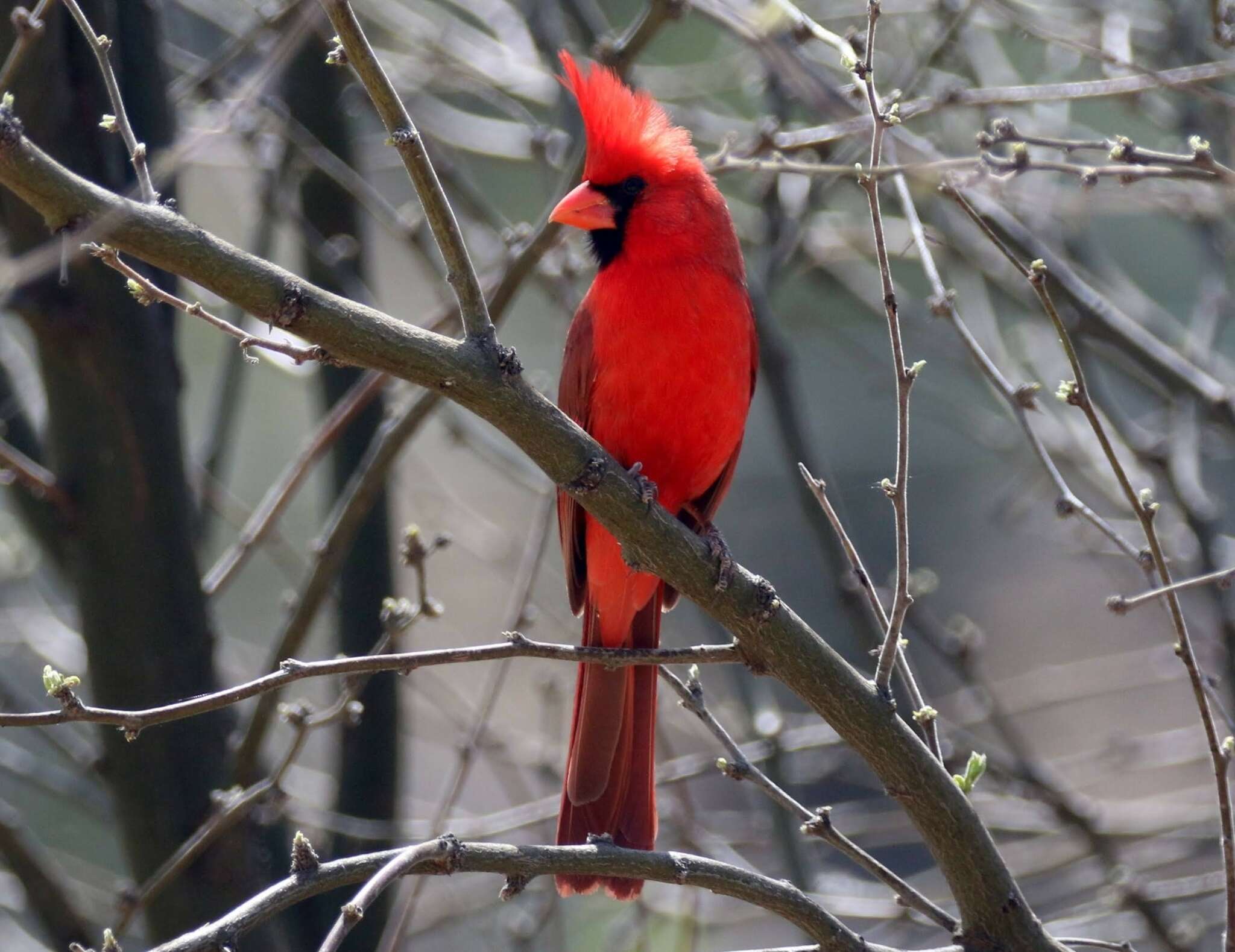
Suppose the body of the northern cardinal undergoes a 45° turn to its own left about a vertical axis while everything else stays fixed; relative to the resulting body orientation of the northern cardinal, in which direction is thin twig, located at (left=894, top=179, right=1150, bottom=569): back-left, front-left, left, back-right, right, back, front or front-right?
front

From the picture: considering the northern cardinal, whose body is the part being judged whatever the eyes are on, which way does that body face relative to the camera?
toward the camera
